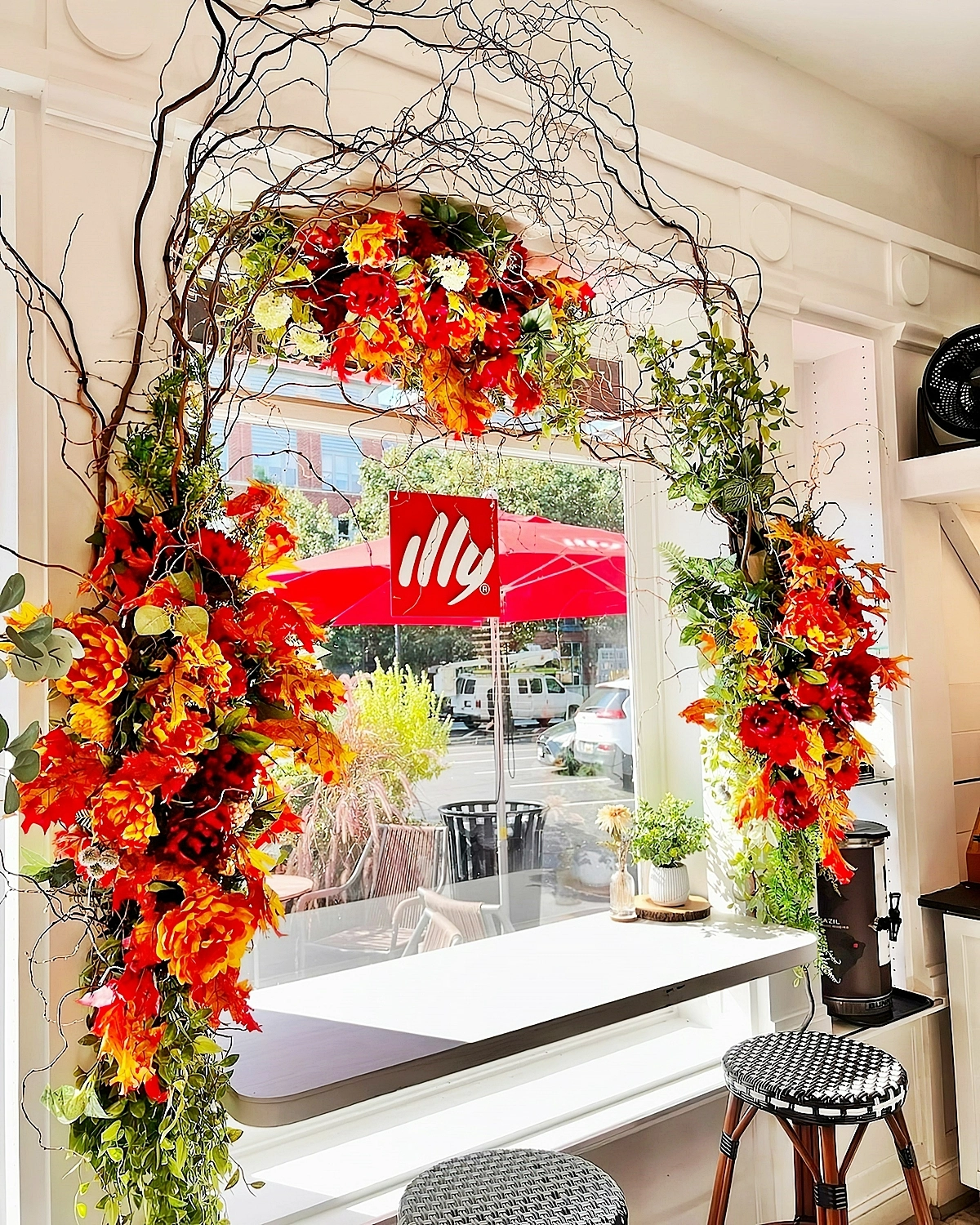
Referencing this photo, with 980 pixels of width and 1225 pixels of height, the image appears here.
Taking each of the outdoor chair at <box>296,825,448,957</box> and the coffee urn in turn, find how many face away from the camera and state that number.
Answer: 0

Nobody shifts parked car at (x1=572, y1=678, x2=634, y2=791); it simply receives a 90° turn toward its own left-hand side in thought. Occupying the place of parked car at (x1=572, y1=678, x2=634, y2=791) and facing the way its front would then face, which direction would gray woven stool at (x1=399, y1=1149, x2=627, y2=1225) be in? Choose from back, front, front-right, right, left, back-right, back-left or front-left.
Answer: back-left

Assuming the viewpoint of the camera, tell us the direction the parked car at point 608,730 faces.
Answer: facing away from the viewer and to the right of the viewer

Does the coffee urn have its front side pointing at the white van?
no

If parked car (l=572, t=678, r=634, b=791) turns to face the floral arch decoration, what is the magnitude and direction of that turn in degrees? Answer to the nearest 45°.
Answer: approximately 180°

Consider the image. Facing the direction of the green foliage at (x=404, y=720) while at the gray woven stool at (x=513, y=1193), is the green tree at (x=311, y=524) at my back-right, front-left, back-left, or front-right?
front-left

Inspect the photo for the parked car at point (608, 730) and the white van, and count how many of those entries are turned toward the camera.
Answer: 0

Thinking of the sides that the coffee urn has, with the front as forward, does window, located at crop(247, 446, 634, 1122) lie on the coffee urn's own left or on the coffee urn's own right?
on the coffee urn's own right

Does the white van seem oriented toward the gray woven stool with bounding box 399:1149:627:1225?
no

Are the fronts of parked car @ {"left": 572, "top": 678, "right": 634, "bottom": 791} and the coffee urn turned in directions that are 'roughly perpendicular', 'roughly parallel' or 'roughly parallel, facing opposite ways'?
roughly perpendicular
